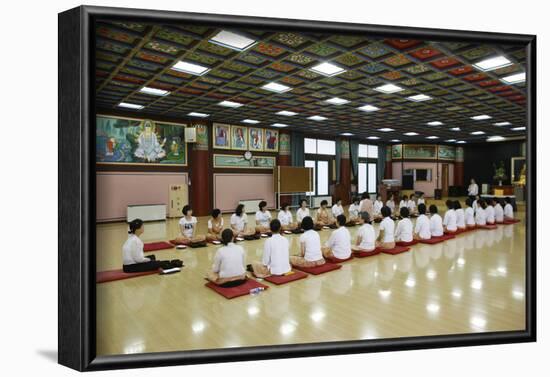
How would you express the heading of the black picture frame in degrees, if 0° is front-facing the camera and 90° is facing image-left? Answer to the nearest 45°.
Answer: approximately 315°
